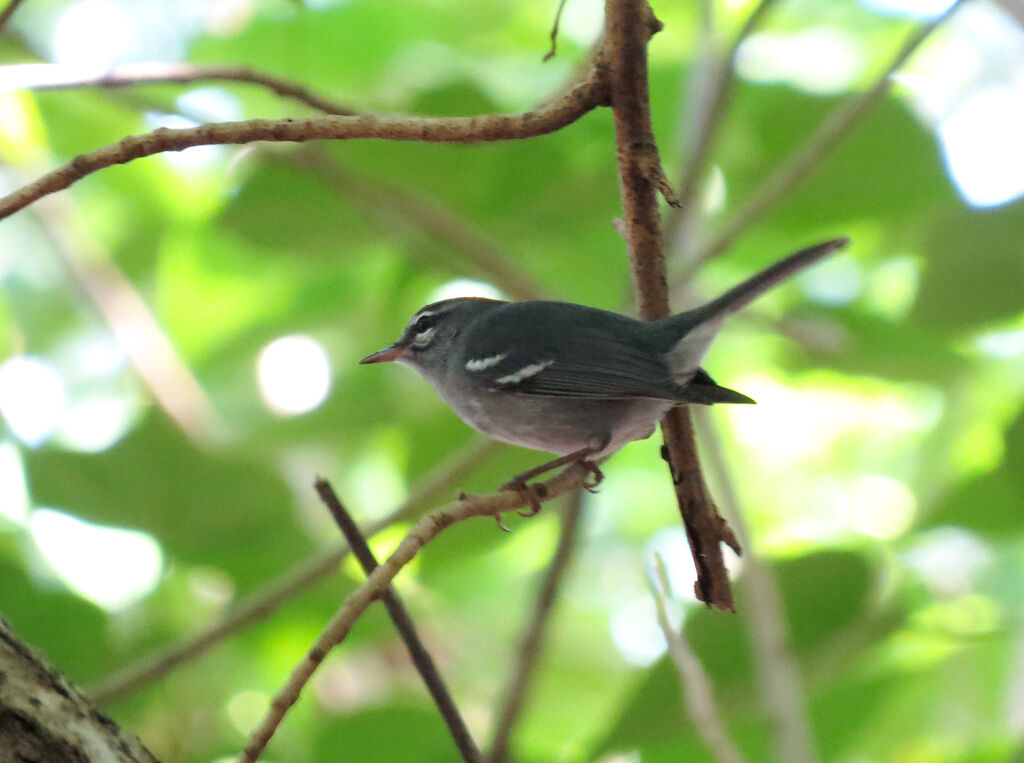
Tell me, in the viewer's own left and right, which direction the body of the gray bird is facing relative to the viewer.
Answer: facing to the left of the viewer
